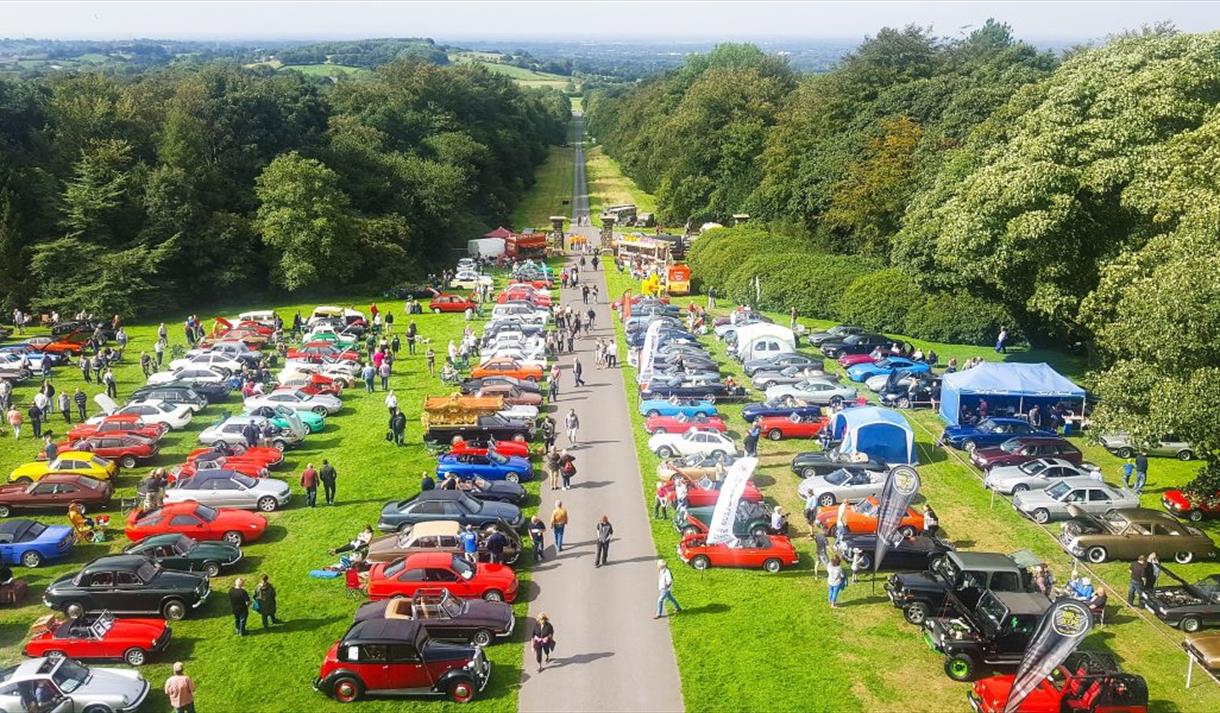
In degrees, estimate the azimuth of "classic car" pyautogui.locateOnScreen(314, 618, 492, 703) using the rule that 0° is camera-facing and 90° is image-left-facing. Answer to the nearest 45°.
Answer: approximately 270°

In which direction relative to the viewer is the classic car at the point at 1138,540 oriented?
to the viewer's left

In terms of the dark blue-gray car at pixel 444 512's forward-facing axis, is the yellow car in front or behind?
behind

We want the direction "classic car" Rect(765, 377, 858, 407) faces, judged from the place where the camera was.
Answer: facing to the left of the viewer

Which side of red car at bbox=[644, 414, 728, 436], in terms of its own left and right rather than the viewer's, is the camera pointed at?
left

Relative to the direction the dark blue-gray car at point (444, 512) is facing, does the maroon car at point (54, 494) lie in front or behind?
behind

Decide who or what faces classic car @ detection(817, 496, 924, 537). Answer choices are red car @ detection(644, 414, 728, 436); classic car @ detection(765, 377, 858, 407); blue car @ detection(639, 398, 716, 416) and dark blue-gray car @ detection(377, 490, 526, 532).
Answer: the dark blue-gray car

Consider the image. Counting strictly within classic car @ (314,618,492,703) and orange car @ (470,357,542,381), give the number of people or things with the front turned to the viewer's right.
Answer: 2

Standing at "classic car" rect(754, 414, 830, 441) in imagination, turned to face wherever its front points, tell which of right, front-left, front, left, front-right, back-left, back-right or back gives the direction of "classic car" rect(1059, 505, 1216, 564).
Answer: back-left

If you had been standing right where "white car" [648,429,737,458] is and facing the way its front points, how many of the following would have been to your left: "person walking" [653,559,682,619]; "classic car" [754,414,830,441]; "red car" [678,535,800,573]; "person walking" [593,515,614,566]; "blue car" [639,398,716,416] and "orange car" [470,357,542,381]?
3

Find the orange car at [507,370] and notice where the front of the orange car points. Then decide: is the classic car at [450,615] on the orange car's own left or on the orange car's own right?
on the orange car's own right

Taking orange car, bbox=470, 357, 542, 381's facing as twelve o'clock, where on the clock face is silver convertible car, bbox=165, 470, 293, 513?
The silver convertible car is roughly at 4 o'clock from the orange car.

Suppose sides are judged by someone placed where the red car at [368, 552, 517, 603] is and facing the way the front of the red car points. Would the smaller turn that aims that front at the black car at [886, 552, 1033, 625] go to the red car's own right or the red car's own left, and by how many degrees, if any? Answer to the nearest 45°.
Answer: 0° — it already faces it

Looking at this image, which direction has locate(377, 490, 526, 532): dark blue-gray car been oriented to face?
to the viewer's right

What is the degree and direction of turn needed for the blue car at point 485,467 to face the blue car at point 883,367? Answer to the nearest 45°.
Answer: approximately 45° to its left

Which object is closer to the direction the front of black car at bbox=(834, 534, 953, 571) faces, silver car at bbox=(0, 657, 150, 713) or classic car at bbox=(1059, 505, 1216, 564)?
the silver car

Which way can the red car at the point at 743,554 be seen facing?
to the viewer's left

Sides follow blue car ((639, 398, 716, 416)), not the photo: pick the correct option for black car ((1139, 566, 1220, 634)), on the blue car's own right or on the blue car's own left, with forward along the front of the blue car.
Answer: on the blue car's own left
